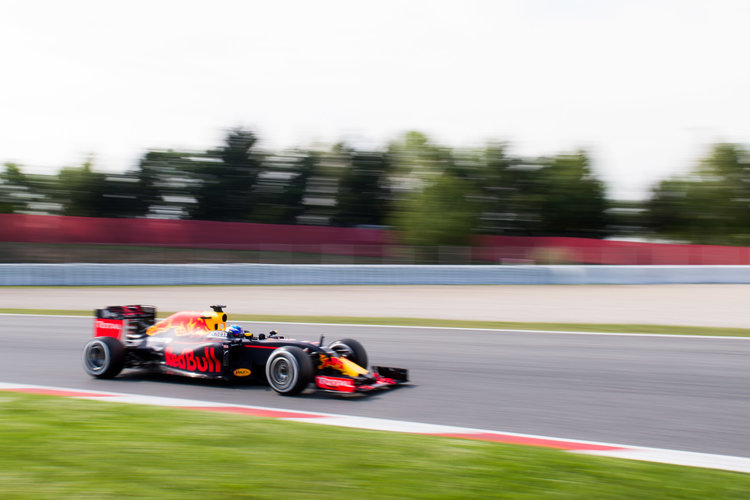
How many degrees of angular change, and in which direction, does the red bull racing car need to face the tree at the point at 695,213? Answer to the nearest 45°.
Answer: approximately 90° to its left

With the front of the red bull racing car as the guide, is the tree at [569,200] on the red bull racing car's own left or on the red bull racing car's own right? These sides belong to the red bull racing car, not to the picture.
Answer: on the red bull racing car's own left

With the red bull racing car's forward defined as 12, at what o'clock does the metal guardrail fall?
The metal guardrail is roughly at 8 o'clock from the red bull racing car.

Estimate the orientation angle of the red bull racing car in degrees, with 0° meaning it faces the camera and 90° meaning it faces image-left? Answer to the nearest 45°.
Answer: approximately 315°

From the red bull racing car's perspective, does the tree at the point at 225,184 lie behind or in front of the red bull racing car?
behind

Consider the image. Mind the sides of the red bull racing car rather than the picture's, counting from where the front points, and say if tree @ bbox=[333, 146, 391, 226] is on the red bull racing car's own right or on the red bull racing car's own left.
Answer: on the red bull racing car's own left

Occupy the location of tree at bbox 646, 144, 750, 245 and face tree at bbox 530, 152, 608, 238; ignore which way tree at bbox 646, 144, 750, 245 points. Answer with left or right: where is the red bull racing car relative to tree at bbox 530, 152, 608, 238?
left

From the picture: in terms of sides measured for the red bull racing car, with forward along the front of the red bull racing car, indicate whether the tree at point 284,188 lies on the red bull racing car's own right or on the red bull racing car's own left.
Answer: on the red bull racing car's own left

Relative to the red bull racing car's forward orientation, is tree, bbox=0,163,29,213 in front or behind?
behind
